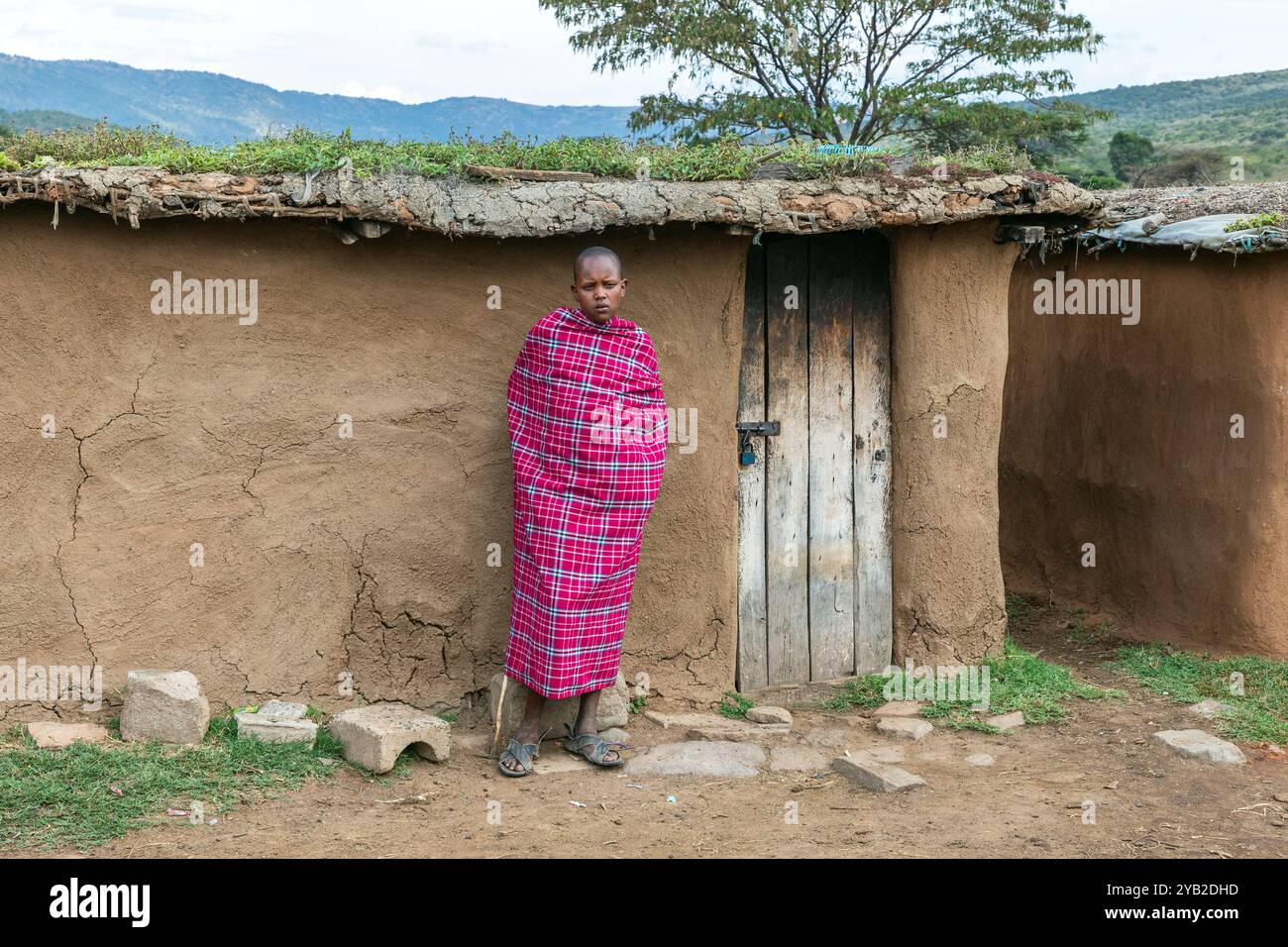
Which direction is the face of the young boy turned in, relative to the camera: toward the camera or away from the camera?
toward the camera

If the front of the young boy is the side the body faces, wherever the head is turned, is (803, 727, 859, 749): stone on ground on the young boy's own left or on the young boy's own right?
on the young boy's own left

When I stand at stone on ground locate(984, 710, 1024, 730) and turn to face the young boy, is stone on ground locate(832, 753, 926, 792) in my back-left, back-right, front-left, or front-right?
front-left

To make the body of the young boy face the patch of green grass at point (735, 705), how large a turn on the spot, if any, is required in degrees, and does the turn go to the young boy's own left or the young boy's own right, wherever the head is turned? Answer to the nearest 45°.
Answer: approximately 135° to the young boy's own left

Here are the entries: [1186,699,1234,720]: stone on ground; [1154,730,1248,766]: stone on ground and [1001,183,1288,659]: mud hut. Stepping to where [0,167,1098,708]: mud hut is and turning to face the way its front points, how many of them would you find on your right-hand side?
0

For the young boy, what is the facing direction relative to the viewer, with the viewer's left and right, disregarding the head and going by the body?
facing the viewer

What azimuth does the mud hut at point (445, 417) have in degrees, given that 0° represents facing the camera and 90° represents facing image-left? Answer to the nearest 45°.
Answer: approximately 0°

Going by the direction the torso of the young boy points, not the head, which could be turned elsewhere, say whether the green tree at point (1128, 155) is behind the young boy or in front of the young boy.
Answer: behind

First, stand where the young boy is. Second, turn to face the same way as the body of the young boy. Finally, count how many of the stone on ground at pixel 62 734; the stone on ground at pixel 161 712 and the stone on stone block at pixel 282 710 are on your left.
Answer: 0

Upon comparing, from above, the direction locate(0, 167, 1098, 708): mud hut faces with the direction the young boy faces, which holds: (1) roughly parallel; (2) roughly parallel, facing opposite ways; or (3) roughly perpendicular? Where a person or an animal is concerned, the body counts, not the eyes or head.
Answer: roughly parallel

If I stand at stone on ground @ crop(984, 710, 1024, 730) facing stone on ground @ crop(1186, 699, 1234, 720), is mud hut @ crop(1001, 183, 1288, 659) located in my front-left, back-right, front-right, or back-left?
front-left
